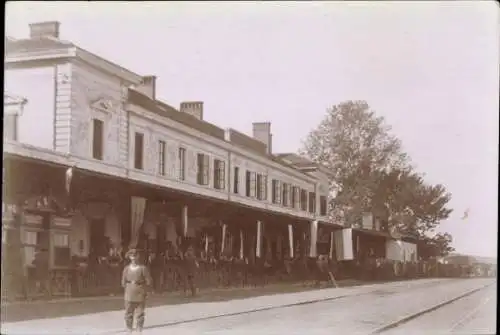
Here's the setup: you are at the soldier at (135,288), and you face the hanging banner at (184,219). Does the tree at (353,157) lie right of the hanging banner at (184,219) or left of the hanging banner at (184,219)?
right

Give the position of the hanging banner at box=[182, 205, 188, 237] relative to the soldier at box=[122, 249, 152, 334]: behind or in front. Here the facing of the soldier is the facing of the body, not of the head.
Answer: behind

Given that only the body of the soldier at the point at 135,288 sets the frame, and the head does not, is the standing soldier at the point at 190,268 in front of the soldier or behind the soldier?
behind

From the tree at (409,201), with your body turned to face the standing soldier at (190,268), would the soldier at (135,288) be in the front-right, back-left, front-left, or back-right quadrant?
front-left

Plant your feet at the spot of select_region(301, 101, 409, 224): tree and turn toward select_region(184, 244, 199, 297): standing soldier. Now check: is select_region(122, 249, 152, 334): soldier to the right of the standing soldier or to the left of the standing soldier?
left

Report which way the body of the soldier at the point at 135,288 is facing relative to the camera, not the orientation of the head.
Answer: toward the camera
